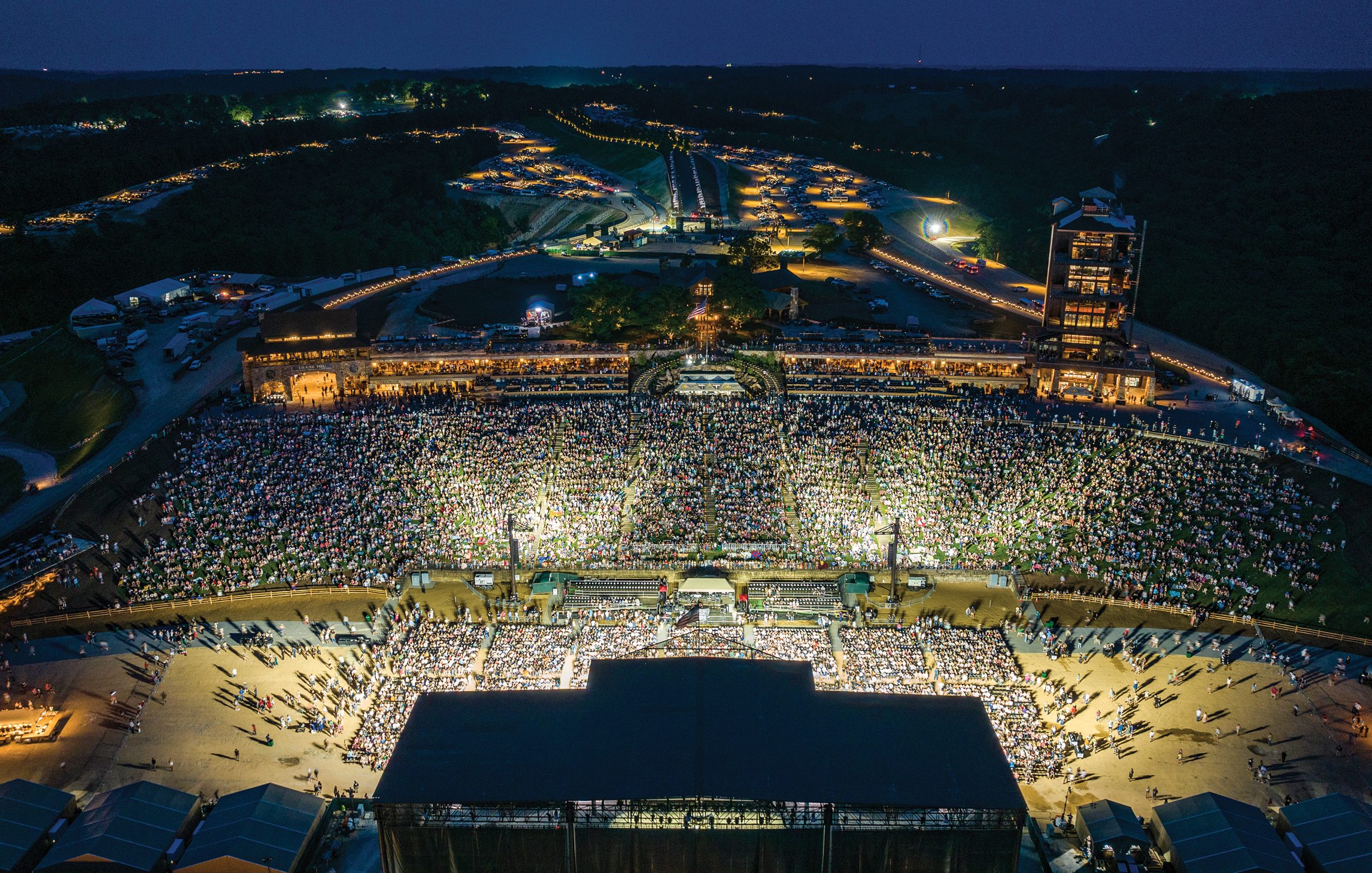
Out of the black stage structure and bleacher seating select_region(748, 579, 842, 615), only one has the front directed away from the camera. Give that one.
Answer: the black stage structure

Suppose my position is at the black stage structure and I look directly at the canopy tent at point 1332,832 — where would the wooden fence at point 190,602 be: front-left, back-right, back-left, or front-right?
back-left

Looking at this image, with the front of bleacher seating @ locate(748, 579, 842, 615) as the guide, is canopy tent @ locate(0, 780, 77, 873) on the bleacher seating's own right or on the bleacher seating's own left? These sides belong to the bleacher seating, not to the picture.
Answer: on the bleacher seating's own right

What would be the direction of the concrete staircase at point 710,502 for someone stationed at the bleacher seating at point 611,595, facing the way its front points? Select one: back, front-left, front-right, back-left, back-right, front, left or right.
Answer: back-left

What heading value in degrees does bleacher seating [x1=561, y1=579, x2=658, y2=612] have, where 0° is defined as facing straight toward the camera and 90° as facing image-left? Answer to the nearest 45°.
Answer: approximately 0°

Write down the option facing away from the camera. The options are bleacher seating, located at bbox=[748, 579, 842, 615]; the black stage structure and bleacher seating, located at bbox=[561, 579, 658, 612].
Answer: the black stage structure

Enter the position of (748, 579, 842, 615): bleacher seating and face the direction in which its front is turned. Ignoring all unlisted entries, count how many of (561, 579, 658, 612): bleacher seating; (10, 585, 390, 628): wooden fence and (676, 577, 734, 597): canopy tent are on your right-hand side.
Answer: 3

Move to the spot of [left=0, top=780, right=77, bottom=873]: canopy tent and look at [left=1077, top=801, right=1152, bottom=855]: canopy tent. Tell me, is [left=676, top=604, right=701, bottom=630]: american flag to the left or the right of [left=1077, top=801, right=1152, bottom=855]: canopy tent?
left

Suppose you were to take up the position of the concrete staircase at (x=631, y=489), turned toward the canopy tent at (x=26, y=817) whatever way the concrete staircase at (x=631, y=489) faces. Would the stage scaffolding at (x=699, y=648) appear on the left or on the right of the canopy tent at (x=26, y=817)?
left

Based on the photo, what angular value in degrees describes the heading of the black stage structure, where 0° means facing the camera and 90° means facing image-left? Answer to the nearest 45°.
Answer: approximately 180°

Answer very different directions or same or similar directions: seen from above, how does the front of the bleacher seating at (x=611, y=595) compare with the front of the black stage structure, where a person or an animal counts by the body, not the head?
very different directions

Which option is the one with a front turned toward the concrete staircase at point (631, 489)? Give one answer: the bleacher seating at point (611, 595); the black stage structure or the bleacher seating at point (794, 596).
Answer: the black stage structure

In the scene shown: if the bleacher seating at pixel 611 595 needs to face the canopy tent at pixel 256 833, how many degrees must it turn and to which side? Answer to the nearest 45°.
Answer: approximately 45° to its right

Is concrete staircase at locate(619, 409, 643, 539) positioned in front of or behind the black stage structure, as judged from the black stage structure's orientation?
in front

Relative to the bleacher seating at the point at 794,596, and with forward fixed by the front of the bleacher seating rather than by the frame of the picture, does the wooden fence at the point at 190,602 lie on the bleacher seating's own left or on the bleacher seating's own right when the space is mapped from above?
on the bleacher seating's own right
